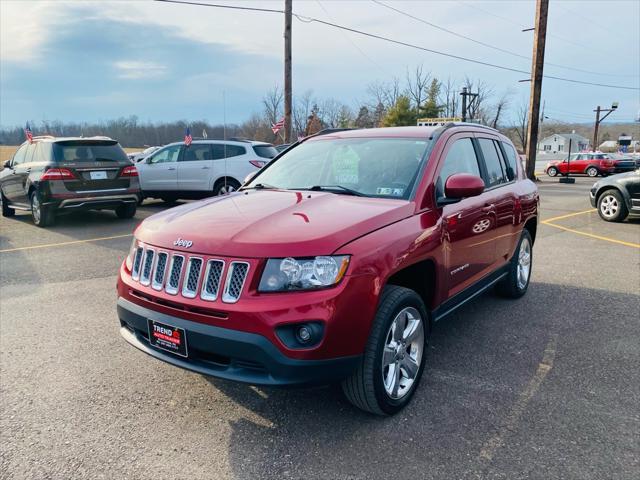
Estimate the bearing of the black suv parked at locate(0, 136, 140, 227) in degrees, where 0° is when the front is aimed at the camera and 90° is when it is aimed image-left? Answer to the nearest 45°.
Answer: approximately 135°

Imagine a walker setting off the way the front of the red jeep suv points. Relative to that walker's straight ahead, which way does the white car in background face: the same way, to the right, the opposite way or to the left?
to the right

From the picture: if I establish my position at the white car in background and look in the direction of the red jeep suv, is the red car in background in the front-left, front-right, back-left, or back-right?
back-left

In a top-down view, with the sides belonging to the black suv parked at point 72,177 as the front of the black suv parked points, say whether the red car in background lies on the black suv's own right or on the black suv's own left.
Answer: on the black suv's own right

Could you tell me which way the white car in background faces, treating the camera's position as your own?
facing away from the viewer and to the left of the viewer

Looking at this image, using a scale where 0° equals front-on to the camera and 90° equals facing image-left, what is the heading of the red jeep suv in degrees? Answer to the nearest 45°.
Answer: approximately 45°

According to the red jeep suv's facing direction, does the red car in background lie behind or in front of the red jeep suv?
behind

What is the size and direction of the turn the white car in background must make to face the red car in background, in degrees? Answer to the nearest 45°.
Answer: approximately 90° to its right

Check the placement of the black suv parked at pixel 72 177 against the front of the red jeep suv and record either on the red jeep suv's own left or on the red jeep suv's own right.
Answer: on the red jeep suv's own right
